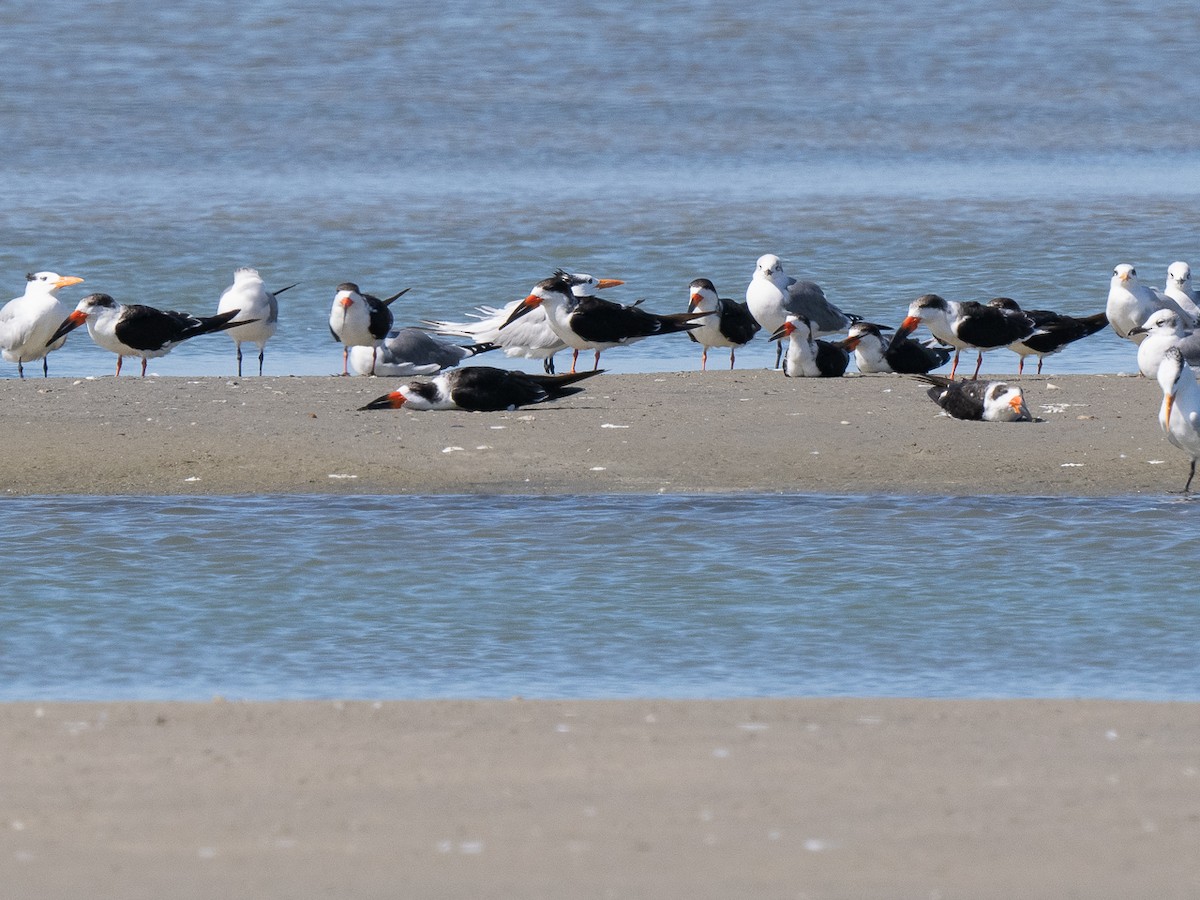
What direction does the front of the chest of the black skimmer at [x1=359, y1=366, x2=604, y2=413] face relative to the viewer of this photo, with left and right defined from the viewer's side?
facing to the left of the viewer

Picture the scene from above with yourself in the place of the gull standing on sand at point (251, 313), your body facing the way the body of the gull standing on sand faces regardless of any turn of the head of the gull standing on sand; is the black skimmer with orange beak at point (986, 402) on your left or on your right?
on your left

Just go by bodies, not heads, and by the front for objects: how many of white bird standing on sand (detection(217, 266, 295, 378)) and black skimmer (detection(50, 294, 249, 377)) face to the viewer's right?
0

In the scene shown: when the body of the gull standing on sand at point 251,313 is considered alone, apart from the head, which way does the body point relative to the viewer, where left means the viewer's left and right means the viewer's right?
facing the viewer and to the left of the viewer

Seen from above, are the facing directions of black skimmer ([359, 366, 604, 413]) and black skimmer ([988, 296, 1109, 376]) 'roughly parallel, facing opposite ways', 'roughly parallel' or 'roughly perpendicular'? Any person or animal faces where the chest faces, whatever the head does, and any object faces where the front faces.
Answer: roughly parallel

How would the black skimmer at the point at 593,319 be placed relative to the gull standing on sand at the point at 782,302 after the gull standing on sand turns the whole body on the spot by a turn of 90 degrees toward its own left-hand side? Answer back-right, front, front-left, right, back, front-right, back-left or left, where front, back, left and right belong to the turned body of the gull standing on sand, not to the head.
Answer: right

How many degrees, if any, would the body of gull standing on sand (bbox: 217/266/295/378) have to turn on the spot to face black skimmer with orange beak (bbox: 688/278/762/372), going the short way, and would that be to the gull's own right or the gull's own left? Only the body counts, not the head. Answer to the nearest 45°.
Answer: approximately 135° to the gull's own left

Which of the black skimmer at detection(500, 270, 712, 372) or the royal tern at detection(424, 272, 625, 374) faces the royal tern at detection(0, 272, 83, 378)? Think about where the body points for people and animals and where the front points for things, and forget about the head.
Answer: the black skimmer

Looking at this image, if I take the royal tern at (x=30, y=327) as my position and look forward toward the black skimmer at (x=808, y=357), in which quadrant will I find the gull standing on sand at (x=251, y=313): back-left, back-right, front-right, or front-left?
front-left

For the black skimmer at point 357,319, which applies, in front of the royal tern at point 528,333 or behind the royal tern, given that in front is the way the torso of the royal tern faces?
behind

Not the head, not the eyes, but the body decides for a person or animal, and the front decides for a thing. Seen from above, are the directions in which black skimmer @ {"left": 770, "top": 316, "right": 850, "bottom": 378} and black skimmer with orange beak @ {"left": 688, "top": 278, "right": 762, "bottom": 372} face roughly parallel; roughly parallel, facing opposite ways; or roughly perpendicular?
roughly parallel

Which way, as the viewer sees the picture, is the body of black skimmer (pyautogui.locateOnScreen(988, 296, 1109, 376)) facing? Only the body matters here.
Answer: to the viewer's left

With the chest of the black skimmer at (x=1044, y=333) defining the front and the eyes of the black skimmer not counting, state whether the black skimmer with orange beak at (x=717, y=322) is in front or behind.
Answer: in front

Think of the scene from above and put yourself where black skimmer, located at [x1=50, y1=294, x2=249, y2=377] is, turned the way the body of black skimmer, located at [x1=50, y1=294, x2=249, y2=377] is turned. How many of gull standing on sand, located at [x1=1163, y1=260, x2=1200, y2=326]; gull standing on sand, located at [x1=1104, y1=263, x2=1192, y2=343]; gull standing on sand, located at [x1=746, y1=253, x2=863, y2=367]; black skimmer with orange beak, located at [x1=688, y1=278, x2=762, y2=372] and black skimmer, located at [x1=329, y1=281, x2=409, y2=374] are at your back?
5

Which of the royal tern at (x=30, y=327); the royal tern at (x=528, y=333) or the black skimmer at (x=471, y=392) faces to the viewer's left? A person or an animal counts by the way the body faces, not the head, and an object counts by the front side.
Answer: the black skimmer

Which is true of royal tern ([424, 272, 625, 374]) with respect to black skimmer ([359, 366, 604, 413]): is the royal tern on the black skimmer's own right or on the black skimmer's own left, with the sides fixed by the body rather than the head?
on the black skimmer's own right
